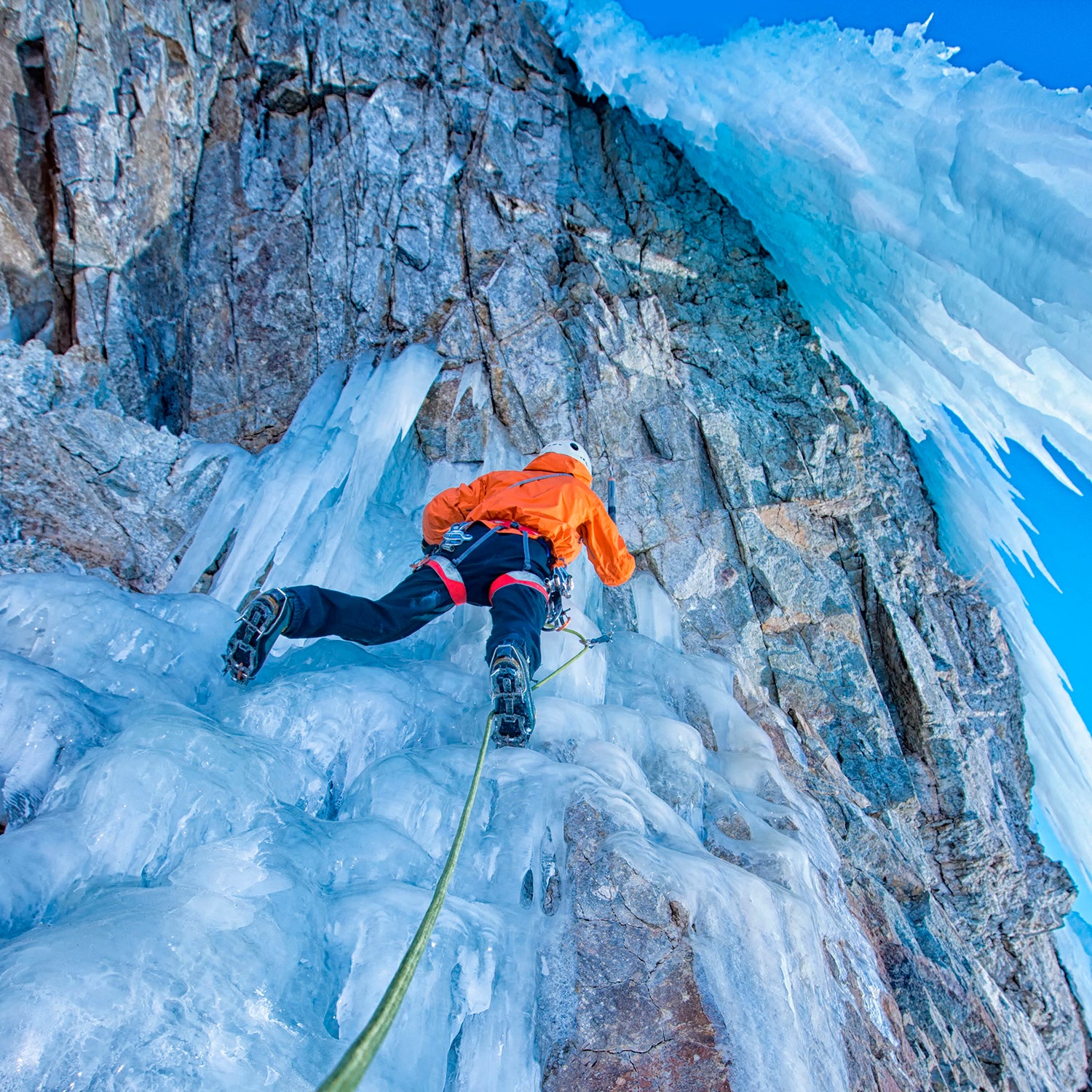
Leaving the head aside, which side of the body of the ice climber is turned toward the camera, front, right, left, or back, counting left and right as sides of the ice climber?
back
